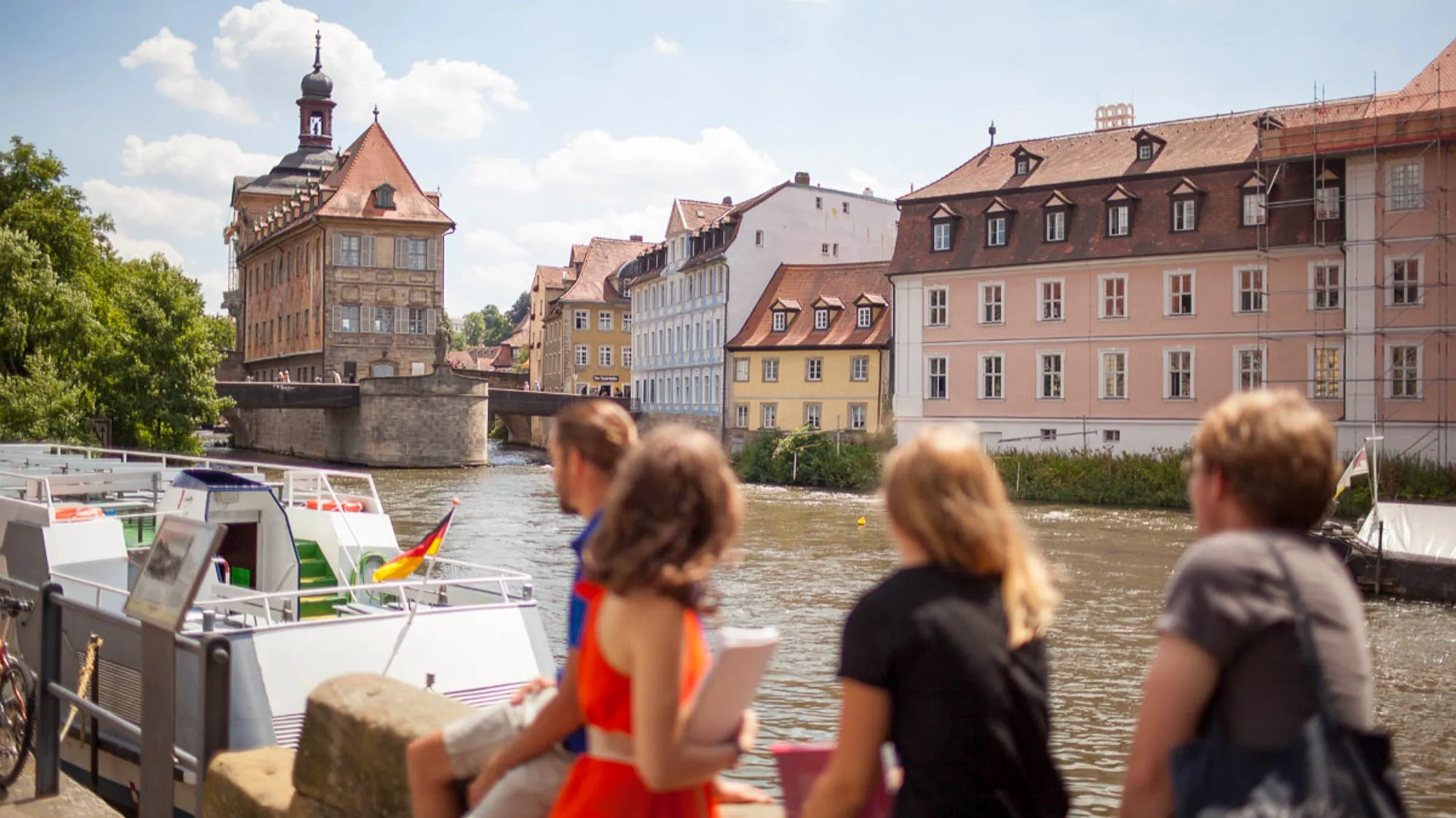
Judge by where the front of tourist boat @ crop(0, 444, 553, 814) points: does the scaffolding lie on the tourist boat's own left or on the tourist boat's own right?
on the tourist boat's own right

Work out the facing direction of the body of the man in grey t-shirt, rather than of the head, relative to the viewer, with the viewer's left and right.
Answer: facing away from the viewer and to the left of the viewer

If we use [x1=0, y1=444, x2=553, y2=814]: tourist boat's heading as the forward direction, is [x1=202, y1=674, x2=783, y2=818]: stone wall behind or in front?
behind

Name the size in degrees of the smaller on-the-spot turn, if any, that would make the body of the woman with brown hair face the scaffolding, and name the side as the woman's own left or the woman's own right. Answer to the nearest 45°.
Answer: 0° — they already face it

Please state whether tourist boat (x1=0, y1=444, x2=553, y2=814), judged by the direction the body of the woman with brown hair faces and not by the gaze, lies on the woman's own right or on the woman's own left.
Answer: on the woman's own left
